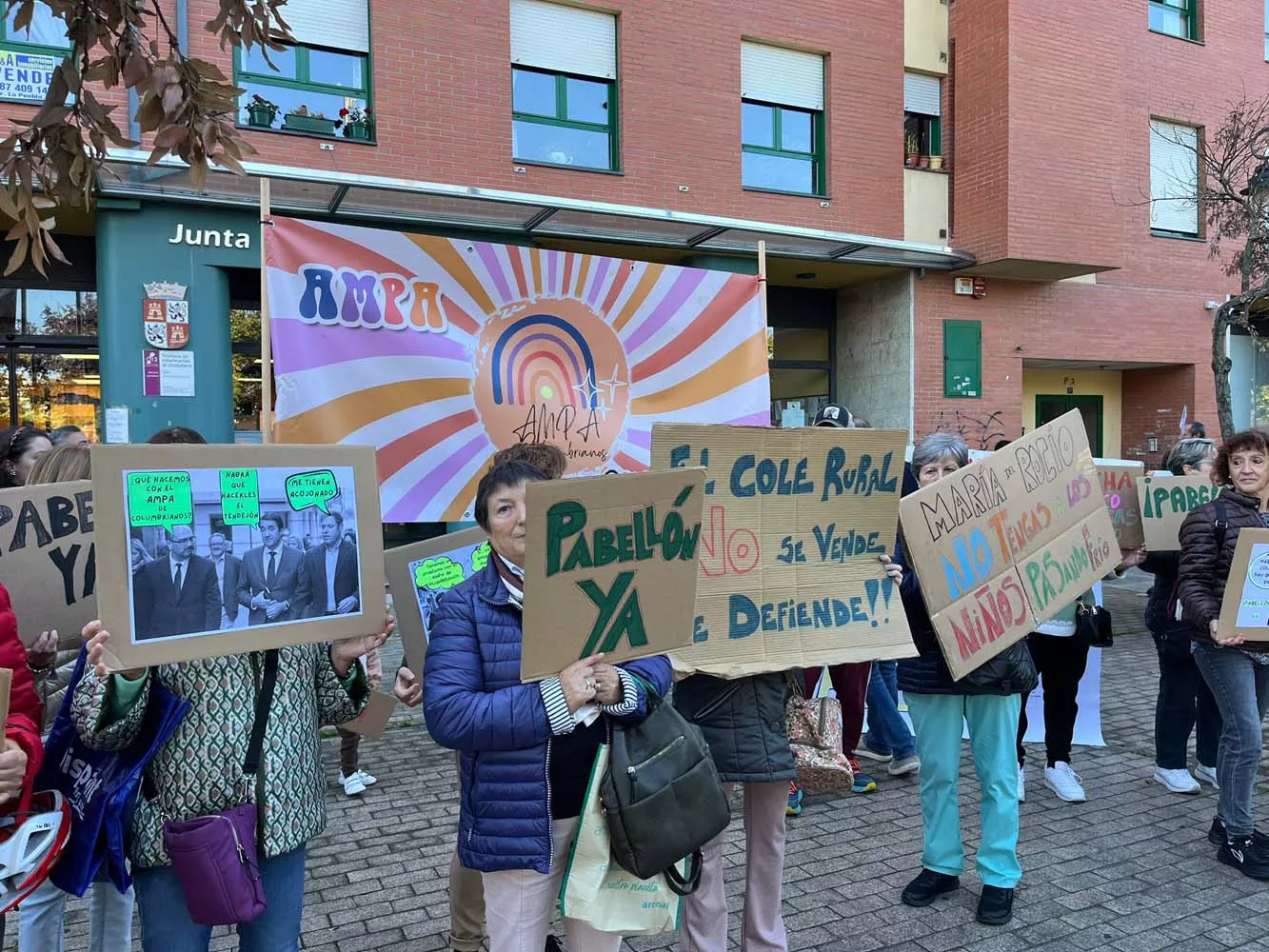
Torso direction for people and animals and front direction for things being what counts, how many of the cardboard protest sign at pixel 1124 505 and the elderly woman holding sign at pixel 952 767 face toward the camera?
2

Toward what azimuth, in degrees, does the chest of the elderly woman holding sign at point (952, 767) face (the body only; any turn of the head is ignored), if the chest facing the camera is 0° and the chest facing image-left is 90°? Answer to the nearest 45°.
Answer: approximately 0°

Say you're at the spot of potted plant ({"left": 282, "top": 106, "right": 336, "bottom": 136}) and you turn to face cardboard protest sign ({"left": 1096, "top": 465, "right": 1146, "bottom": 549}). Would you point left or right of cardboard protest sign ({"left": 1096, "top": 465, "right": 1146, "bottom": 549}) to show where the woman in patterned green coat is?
right

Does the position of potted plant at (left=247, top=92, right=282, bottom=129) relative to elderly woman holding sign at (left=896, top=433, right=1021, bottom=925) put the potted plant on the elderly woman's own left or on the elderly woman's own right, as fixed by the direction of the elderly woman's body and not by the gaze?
on the elderly woman's own right

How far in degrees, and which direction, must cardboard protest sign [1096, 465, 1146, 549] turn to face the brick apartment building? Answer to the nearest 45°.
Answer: approximately 135° to its right

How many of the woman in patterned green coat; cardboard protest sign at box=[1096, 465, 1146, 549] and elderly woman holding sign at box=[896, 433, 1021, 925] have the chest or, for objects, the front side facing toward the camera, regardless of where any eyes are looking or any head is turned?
3

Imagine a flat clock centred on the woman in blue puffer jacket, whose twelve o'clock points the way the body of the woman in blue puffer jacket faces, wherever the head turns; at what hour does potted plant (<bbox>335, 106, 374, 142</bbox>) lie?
The potted plant is roughly at 7 o'clock from the woman in blue puffer jacket.

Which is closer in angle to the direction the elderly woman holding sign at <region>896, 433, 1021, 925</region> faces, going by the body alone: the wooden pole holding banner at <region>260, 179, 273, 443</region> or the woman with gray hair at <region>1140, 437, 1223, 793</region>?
the wooden pole holding banner

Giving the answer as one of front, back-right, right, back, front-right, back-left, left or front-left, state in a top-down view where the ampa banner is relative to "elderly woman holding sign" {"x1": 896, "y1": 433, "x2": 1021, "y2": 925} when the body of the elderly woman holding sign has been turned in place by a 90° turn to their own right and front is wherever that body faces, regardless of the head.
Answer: front

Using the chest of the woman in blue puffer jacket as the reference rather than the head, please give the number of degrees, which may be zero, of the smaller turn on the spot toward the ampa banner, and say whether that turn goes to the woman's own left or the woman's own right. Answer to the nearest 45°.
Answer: approximately 135° to the woman's own left

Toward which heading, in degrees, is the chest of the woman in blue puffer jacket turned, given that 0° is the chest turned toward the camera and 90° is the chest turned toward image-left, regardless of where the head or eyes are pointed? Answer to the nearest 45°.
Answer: approximately 315°

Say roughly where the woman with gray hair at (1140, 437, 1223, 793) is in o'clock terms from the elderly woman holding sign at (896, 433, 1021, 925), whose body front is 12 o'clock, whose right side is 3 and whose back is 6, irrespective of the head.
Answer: The woman with gray hair is roughly at 7 o'clock from the elderly woman holding sign.

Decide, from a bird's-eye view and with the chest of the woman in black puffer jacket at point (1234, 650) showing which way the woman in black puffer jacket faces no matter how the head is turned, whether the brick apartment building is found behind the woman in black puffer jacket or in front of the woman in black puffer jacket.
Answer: behind

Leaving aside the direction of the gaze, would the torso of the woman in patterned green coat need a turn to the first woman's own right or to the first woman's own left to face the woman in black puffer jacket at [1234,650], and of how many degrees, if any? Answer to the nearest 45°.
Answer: approximately 90° to the first woman's own left
